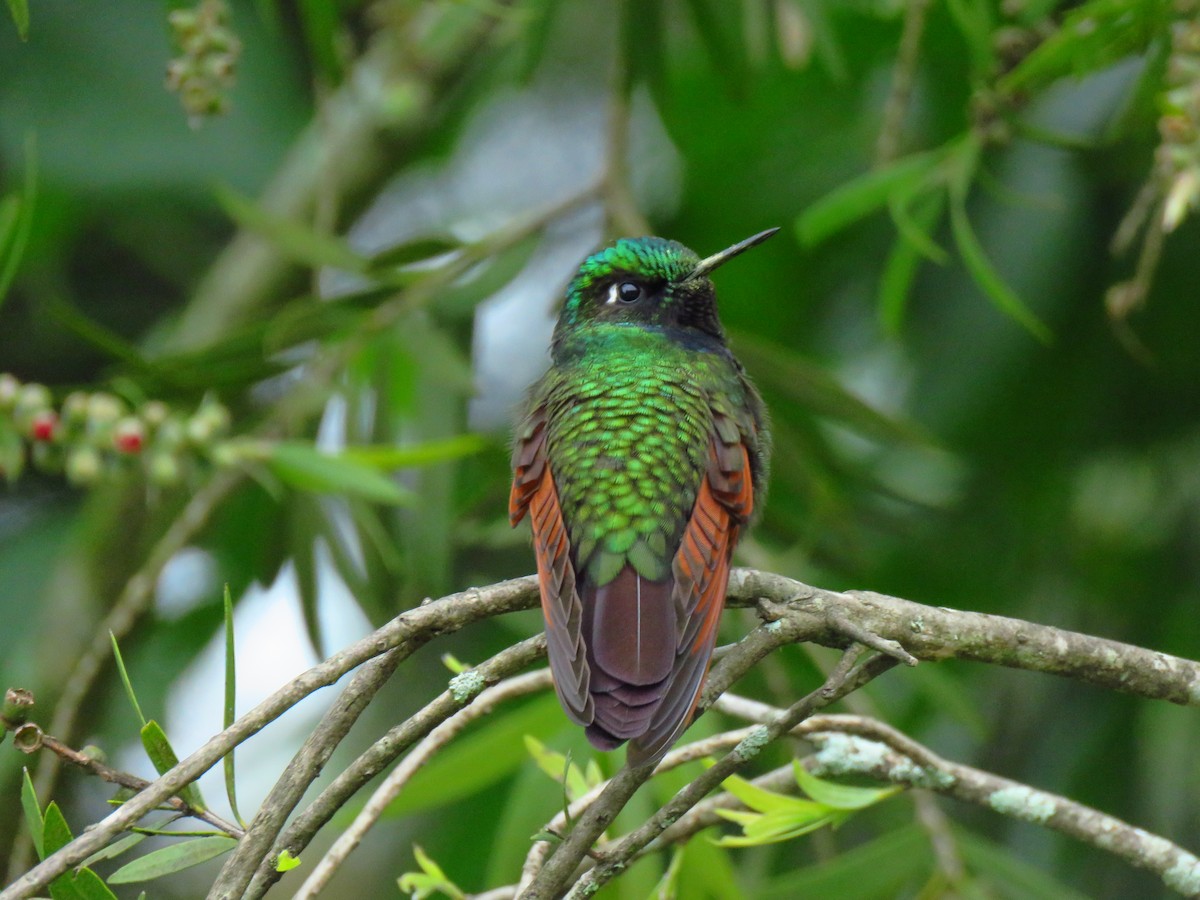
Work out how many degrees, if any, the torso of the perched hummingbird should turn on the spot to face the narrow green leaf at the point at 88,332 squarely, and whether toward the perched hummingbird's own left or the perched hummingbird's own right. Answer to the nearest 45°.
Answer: approximately 45° to the perched hummingbird's own left

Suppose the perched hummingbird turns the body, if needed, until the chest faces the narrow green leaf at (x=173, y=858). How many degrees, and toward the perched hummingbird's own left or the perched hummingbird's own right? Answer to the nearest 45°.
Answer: approximately 135° to the perched hummingbird's own left

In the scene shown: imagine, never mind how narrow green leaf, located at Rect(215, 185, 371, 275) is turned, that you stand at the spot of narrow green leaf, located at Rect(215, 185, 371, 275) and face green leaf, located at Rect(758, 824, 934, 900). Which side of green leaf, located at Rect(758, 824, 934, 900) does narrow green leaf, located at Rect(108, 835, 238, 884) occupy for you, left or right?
right

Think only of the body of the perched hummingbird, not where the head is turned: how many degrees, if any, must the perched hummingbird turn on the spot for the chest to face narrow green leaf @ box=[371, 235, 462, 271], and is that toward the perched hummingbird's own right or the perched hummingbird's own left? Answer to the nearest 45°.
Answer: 0° — it already faces it

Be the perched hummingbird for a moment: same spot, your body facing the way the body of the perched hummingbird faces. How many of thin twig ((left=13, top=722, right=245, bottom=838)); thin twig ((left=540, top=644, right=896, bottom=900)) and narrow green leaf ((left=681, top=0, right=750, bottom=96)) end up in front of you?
1

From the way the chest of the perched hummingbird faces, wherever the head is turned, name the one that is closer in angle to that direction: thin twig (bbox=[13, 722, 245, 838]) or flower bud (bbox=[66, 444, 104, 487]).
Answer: the flower bud

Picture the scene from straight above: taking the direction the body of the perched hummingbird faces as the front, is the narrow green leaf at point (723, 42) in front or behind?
in front

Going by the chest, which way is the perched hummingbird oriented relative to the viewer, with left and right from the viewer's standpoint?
facing away from the viewer

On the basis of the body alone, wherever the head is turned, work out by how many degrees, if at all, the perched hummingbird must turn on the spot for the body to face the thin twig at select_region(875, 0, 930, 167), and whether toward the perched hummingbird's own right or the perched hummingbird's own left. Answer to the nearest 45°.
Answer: approximately 45° to the perched hummingbird's own right

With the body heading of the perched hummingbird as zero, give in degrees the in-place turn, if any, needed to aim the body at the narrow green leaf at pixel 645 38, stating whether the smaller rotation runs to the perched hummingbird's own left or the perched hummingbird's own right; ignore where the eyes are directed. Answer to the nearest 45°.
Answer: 0° — it already faces it
